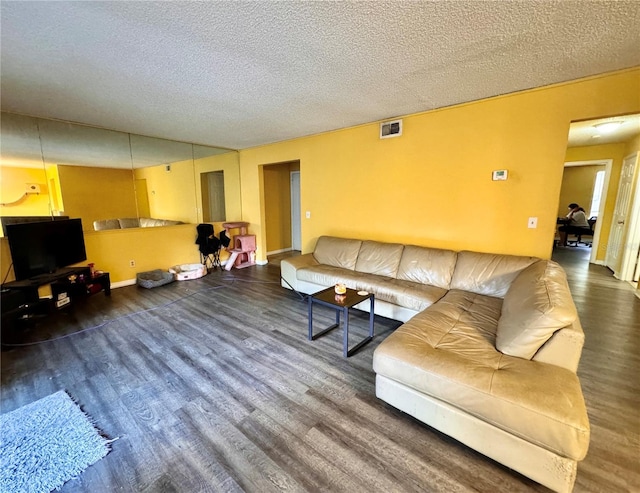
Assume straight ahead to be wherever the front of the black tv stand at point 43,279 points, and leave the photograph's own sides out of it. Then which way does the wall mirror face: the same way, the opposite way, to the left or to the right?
the same way

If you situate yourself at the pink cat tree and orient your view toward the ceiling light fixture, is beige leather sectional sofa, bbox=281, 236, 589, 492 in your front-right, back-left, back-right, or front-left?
front-right

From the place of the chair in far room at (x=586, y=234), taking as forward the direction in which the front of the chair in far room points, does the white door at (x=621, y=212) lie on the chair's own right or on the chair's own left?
on the chair's own left

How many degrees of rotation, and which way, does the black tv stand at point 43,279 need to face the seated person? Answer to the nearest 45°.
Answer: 0° — it already faces them

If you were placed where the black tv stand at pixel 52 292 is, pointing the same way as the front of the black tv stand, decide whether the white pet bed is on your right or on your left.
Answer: on your left

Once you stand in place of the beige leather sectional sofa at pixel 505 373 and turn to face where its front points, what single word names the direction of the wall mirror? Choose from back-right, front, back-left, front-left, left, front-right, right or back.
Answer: front-right

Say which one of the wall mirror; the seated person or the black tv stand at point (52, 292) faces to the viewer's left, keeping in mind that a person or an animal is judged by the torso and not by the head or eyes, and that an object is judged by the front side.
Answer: the seated person

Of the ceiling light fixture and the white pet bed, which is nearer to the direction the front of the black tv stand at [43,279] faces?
the ceiling light fixture

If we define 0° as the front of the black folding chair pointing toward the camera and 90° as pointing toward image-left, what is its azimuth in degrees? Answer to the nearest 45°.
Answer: approximately 315°

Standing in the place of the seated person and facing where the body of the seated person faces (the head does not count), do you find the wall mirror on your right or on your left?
on your left

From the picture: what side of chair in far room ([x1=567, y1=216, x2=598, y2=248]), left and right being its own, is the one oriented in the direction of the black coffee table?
left

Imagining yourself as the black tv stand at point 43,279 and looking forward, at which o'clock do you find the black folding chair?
The black folding chair is roughly at 10 o'clock from the black tv stand.

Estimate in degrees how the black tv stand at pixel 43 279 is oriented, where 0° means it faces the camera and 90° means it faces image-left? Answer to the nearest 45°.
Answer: approximately 315°

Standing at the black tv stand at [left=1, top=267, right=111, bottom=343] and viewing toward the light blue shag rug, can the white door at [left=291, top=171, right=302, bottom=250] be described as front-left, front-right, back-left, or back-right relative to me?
back-left
